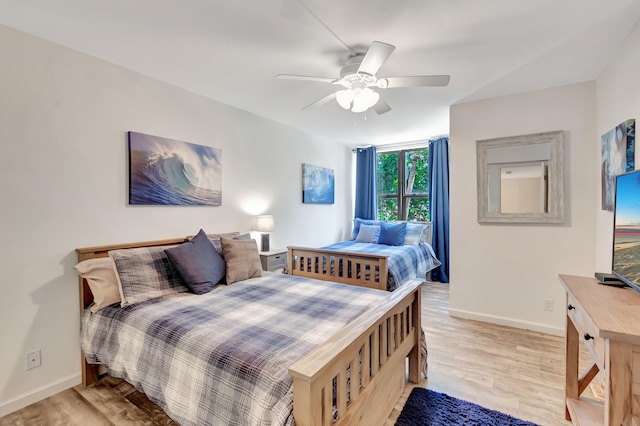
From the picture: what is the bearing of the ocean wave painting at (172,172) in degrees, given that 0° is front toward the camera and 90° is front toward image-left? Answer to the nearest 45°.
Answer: approximately 315°

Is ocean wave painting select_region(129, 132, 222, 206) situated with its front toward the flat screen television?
yes

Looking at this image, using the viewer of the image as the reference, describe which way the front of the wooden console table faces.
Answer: facing to the left of the viewer

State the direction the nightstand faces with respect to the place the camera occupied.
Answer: facing the viewer and to the right of the viewer

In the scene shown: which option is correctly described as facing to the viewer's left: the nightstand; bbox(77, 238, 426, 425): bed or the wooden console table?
the wooden console table

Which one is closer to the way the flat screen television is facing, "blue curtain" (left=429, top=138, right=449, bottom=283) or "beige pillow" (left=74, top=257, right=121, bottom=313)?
the beige pillow

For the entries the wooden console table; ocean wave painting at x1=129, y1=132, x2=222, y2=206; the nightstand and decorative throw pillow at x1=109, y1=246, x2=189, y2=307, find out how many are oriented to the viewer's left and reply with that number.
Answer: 1

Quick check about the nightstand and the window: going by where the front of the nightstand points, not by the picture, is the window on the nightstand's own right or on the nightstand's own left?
on the nightstand's own left

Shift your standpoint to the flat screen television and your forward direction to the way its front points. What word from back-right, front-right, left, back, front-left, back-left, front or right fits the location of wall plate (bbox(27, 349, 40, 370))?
front

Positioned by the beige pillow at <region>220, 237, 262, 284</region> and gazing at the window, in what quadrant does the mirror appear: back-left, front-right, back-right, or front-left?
front-right

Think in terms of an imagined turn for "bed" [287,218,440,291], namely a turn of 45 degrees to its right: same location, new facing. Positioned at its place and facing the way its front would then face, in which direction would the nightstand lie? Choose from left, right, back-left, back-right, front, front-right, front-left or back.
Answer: front

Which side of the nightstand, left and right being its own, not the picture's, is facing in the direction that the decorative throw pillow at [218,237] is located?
right

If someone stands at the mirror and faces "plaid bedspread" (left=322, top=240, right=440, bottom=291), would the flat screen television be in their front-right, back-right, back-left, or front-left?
back-left
